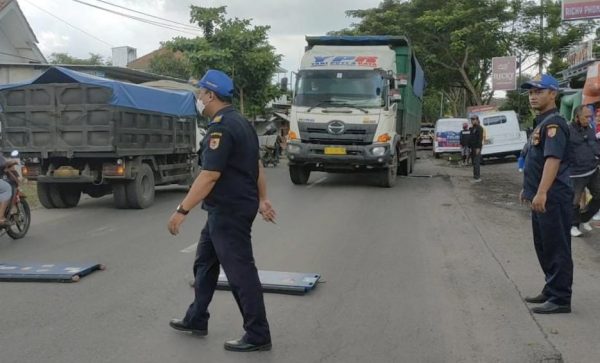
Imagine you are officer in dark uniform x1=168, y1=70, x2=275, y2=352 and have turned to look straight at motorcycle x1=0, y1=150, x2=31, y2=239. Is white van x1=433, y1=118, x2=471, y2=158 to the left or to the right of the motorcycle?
right

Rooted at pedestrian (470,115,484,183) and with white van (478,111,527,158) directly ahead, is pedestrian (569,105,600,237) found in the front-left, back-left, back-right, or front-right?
back-right

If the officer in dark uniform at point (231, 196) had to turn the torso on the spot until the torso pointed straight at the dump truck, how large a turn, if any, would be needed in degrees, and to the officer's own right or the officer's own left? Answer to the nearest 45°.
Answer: approximately 90° to the officer's own right

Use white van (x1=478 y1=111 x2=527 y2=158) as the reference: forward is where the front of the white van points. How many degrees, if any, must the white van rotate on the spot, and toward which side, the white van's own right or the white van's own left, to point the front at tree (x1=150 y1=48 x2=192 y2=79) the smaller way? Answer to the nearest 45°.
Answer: approximately 45° to the white van's own left

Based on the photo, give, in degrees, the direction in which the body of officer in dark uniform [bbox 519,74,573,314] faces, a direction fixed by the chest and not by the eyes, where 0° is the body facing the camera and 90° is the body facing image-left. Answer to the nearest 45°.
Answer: approximately 90°
